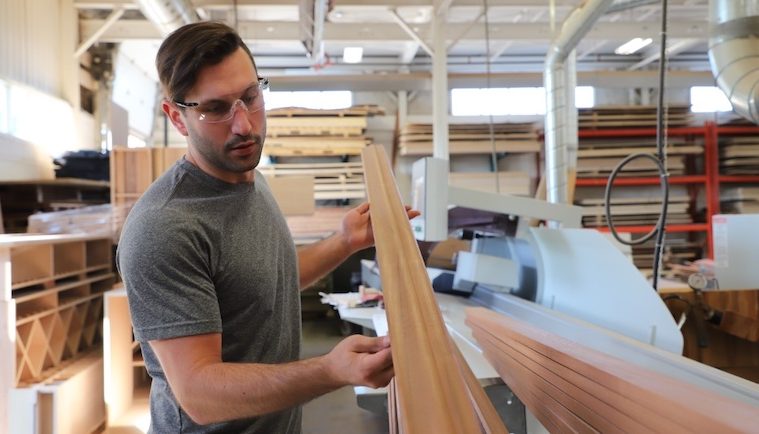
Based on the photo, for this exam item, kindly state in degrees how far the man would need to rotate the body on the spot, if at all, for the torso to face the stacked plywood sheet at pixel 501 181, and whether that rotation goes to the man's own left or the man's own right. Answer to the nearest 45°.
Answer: approximately 90° to the man's own left

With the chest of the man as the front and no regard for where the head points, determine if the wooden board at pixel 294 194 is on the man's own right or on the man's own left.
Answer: on the man's own left

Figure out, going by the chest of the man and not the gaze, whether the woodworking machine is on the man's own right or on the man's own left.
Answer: on the man's own left

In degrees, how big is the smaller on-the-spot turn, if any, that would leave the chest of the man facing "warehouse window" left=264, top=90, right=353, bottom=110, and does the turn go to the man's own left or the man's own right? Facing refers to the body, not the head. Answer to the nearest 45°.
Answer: approximately 135° to the man's own left

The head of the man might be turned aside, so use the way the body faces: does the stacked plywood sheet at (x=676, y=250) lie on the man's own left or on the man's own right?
on the man's own left

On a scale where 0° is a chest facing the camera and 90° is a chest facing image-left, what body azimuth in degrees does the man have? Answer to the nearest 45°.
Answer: approximately 315°

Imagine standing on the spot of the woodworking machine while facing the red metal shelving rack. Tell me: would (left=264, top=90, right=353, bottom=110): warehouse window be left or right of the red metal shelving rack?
left

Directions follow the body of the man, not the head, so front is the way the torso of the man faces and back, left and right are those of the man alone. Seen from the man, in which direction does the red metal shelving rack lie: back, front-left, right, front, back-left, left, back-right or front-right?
left

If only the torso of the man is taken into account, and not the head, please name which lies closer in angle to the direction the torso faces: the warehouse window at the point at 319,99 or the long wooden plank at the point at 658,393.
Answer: the long wooden plank

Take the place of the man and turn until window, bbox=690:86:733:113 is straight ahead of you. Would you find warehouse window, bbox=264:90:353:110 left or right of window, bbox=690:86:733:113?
left

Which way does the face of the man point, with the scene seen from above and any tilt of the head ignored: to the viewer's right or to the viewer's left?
to the viewer's right

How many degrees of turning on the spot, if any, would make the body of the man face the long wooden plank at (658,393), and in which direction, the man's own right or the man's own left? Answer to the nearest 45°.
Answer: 0° — they already face it
